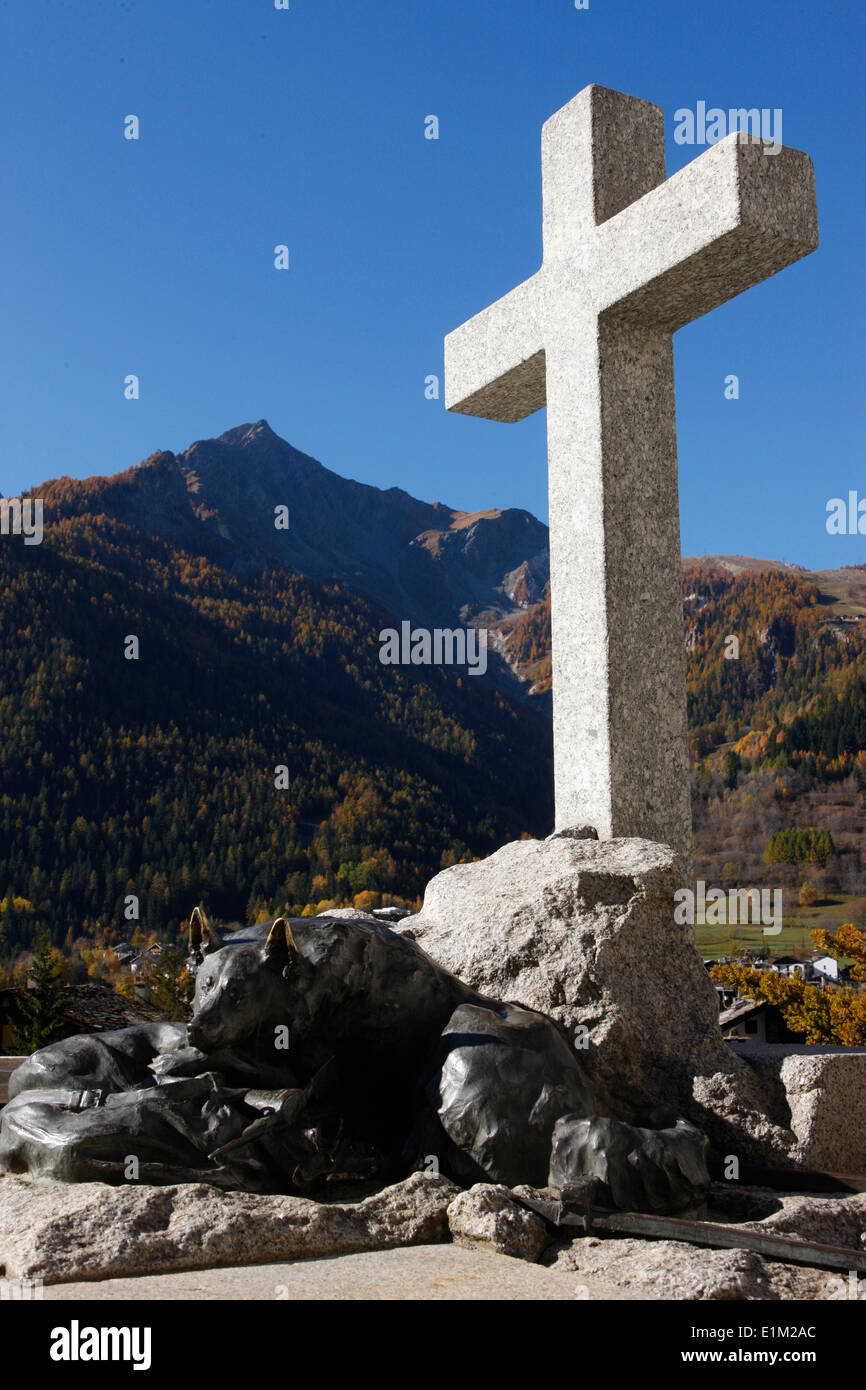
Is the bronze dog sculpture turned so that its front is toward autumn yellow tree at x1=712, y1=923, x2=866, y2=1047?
no

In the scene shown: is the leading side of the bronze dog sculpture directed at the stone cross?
no
